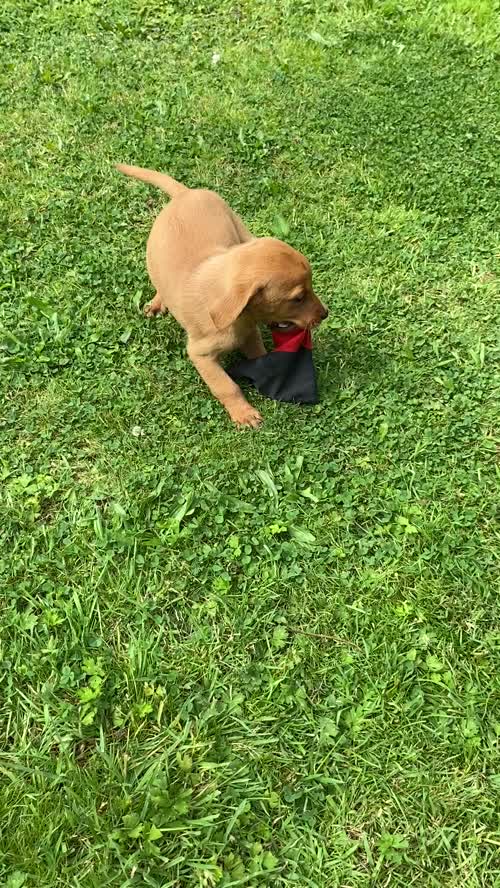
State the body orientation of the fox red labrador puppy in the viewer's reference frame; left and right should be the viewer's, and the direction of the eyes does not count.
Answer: facing the viewer and to the right of the viewer
